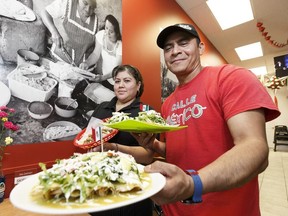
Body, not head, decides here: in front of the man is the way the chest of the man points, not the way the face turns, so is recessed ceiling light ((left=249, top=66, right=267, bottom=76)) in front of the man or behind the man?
behind

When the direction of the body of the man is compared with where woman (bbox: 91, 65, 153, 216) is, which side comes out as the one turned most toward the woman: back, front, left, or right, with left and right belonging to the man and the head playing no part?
right

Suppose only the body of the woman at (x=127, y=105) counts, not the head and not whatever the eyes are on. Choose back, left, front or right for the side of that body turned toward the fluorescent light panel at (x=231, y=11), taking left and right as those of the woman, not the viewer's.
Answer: back

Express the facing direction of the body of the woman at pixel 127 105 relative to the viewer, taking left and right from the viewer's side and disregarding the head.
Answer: facing the viewer and to the left of the viewer

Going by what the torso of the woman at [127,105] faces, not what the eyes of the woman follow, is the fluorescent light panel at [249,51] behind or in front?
behind

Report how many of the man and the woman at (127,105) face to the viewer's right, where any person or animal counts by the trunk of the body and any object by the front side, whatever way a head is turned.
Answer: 0

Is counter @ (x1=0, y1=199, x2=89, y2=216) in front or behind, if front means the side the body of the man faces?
in front

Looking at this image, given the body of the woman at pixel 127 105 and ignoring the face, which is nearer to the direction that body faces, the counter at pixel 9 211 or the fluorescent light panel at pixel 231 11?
the counter

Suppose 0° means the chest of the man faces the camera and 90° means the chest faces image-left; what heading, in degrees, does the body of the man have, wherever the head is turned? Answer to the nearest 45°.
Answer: approximately 45°

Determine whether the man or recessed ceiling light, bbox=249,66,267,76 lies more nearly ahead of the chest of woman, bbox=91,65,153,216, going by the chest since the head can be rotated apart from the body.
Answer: the man

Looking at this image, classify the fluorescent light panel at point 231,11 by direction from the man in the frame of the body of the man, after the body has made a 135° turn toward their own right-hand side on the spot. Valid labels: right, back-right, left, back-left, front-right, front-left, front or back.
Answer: front

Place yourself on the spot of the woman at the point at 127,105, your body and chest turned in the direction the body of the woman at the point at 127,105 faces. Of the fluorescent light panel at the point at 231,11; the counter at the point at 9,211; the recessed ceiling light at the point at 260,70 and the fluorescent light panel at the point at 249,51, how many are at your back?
3

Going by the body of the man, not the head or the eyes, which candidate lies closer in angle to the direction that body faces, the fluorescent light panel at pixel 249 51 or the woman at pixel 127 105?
the woman

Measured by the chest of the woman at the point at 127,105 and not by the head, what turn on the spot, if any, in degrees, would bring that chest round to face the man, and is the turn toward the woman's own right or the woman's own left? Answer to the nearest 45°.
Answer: approximately 90° to the woman's own left
